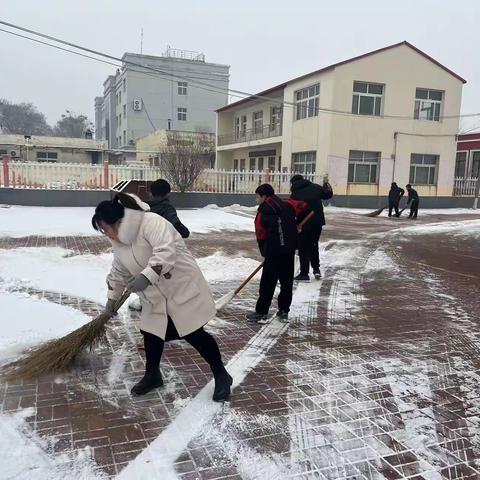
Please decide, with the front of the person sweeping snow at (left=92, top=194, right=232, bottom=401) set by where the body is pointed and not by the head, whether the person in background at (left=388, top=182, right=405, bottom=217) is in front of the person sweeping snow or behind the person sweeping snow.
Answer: behind

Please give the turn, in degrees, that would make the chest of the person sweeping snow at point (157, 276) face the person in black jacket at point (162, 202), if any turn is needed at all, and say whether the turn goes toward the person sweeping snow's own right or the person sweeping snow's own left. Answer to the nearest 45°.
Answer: approximately 135° to the person sweeping snow's own right

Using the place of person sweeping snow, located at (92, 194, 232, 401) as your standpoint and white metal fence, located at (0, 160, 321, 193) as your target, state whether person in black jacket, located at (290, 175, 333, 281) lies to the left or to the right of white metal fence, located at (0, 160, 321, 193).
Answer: right

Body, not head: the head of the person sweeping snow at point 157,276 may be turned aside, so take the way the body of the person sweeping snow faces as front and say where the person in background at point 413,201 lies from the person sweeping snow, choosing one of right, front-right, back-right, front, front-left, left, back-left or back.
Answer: back

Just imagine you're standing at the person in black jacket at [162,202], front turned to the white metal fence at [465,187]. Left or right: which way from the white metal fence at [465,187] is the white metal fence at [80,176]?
left

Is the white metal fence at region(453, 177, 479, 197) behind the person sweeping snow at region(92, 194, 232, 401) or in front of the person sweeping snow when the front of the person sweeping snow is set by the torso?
behind

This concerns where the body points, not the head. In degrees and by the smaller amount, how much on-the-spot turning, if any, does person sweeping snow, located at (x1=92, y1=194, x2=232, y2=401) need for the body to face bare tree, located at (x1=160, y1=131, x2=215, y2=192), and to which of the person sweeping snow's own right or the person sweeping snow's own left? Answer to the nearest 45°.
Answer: approximately 135° to the person sweeping snow's own right

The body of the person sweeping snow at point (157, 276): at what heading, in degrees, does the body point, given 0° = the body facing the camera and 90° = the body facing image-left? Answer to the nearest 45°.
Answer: approximately 45°

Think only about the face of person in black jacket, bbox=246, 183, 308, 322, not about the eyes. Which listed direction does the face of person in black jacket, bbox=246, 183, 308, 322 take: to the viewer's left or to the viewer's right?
to the viewer's left

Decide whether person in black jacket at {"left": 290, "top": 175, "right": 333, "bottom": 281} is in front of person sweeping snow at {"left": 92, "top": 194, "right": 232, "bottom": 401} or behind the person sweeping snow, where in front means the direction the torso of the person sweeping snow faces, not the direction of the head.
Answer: behind

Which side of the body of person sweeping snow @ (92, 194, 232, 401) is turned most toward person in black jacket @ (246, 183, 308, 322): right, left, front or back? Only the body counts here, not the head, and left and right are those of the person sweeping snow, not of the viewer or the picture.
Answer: back

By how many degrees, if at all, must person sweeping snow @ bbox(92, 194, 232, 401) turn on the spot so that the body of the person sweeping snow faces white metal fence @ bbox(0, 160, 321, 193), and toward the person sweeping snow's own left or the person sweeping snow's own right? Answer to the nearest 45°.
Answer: approximately 135° to the person sweeping snow's own right
